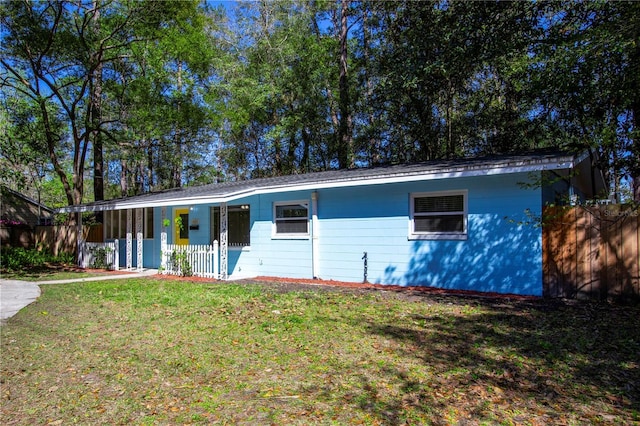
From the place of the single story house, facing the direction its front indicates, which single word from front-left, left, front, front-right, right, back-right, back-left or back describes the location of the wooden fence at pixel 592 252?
left
